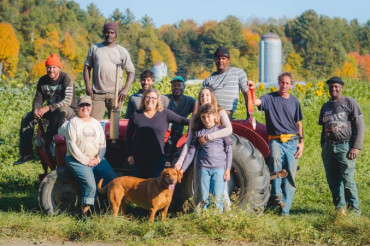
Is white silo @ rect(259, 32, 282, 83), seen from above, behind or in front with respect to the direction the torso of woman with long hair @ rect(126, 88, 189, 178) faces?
behind

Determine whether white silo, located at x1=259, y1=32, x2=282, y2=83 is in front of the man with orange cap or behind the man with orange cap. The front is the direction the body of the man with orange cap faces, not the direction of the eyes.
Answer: behind

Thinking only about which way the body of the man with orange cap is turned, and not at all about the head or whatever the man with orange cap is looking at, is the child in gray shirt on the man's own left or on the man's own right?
on the man's own left

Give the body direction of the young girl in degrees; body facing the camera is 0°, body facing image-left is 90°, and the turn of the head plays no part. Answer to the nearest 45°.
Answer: approximately 0°

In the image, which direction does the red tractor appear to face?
to the viewer's left

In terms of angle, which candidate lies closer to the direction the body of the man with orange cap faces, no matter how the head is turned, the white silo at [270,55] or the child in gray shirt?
the child in gray shirt

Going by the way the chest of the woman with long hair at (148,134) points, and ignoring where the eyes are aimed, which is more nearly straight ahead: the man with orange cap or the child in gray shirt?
the child in gray shirt

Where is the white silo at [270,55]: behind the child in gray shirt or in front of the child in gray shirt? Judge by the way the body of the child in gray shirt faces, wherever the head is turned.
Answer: behind
